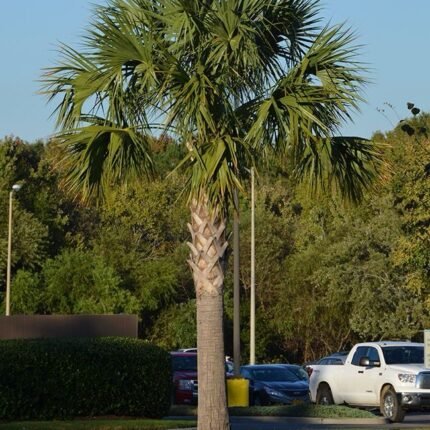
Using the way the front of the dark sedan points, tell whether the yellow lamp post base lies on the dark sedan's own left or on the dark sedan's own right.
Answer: on the dark sedan's own right

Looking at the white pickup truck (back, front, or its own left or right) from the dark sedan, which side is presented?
back

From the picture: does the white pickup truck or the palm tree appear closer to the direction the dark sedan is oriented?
the white pickup truck

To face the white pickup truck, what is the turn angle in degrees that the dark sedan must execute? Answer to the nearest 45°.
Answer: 0° — it already faces it

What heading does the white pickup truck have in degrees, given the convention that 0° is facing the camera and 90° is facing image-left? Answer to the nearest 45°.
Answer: approximately 315°

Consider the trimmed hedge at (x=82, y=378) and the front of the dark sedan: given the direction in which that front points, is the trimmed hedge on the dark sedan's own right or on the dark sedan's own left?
on the dark sedan's own right

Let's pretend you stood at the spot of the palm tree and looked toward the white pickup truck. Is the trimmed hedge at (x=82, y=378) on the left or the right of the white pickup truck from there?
left

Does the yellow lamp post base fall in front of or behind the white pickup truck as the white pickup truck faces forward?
behind

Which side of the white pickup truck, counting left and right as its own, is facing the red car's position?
back

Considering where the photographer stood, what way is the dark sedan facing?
facing the viewer and to the right of the viewer

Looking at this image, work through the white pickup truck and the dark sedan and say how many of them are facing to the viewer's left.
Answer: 0
